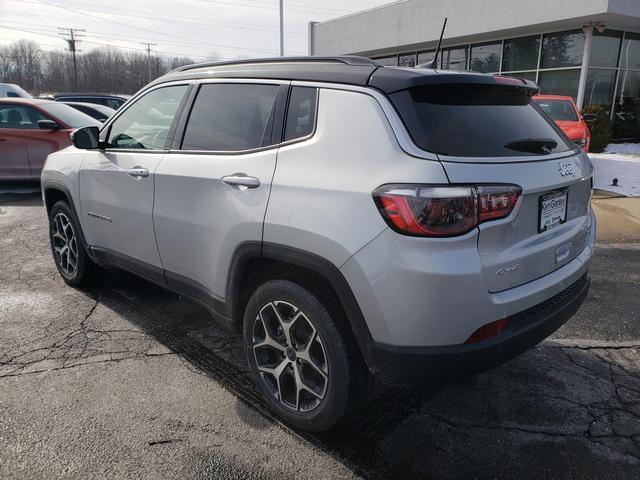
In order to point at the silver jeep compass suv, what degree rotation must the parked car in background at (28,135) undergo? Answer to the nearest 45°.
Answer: approximately 45° to its right

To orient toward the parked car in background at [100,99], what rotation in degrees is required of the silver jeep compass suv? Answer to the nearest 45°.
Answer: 0° — it already faces it

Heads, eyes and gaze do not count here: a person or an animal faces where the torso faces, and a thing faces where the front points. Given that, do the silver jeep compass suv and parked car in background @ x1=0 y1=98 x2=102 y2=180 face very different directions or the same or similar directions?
very different directions

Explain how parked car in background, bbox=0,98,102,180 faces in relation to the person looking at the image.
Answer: facing the viewer and to the right of the viewer

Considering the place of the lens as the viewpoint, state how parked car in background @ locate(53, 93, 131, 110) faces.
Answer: facing to the right of the viewer

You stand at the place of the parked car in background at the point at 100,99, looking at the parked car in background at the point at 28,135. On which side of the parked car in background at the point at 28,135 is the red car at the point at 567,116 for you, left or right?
left

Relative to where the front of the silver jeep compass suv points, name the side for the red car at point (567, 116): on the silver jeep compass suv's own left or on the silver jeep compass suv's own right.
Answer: on the silver jeep compass suv's own right

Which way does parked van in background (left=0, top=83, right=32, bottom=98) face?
to the viewer's right

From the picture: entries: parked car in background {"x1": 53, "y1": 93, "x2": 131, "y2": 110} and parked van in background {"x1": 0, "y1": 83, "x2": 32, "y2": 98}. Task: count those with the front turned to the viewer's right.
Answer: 2

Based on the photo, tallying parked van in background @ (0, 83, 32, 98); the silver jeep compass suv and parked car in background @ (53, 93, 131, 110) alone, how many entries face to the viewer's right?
2

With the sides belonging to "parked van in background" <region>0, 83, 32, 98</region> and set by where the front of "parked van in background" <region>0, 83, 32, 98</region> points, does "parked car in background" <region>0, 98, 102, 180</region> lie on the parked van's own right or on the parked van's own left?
on the parked van's own right

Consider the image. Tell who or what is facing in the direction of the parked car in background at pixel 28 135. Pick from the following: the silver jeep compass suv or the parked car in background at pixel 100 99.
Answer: the silver jeep compass suv

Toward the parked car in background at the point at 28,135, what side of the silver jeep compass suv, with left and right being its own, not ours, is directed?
front
